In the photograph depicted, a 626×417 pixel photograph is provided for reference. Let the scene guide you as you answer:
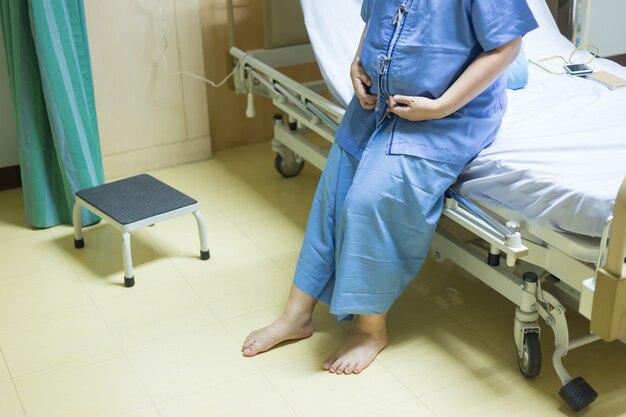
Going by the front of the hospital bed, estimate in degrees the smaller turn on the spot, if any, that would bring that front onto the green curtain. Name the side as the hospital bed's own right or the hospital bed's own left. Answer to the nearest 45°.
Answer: approximately 180°

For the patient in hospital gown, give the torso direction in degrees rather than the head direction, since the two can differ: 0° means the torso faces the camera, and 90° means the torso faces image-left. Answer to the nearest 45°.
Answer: approximately 45°

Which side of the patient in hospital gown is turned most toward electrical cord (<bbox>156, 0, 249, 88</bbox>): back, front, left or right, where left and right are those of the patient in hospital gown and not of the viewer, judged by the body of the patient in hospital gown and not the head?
right

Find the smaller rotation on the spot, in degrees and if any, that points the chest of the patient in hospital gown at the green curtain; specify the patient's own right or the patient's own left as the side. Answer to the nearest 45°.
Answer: approximately 90° to the patient's own right

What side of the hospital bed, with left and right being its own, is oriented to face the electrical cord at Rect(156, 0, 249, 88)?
back

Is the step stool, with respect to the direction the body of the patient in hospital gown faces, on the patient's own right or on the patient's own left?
on the patient's own right

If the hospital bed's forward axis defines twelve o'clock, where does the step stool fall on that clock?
The step stool is roughly at 5 o'clock from the hospital bed.
